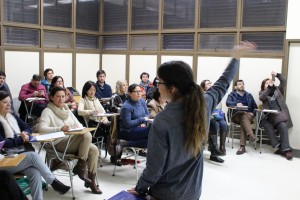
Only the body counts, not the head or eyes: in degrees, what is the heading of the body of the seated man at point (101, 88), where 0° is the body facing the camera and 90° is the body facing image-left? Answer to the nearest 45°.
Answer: approximately 0°

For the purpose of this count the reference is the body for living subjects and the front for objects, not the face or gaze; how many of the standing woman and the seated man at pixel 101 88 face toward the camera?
1

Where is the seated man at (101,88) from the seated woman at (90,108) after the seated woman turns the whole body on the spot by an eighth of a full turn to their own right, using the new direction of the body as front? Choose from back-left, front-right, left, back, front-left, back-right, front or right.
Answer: back

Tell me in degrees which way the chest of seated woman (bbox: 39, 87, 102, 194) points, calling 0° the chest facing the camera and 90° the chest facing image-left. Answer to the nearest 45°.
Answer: approximately 315°

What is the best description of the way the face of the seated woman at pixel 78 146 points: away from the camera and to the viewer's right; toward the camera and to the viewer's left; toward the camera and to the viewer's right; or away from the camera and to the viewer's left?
toward the camera and to the viewer's right

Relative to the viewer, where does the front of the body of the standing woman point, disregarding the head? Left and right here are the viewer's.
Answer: facing away from the viewer and to the left of the viewer

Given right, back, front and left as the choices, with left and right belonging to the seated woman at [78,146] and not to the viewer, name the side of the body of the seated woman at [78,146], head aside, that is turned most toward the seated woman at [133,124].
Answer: left

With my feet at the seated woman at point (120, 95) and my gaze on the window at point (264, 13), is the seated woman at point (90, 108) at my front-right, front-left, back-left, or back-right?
back-right

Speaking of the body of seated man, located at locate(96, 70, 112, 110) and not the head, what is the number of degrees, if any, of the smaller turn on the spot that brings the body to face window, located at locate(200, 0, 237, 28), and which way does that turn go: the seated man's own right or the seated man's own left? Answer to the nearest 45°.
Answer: approximately 90° to the seated man's own left

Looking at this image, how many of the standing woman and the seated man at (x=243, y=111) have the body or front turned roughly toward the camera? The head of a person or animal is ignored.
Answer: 1

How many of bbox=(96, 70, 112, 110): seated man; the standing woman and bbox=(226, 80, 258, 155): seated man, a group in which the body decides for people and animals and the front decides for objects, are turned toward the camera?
2

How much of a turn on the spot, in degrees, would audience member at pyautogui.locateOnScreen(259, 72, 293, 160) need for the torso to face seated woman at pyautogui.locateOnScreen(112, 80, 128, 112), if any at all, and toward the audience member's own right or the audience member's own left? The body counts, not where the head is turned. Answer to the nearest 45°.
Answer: approximately 45° to the audience member's own right
